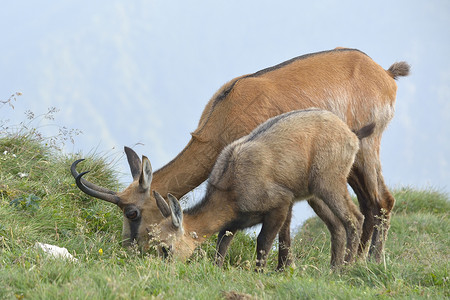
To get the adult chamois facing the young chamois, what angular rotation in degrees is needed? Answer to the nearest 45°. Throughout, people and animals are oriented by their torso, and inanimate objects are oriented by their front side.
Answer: approximately 90° to its left

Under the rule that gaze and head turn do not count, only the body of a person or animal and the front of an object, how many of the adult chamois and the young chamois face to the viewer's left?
2

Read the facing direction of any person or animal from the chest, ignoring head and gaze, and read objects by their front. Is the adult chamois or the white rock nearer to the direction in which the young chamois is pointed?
the white rock

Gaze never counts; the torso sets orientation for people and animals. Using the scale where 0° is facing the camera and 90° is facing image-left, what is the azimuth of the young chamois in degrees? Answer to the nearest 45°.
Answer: approximately 90°

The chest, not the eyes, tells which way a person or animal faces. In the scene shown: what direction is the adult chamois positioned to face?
to the viewer's left

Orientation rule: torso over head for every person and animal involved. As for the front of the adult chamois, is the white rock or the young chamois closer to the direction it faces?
the white rock

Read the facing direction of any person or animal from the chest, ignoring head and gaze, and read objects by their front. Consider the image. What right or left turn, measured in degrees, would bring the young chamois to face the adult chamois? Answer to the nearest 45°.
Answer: approximately 90° to its right
